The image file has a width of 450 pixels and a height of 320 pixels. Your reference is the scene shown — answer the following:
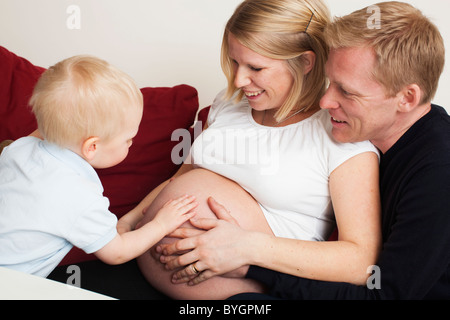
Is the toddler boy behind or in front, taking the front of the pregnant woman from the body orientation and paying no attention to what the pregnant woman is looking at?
in front

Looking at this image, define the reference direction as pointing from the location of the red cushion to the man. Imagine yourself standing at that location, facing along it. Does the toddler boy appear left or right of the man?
right

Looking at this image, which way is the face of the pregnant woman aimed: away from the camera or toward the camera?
toward the camera

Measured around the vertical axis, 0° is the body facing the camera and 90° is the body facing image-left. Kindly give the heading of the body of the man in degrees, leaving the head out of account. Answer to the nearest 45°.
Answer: approximately 90°

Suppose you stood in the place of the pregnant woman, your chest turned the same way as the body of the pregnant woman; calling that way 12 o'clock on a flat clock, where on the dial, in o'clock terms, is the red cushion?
The red cushion is roughly at 3 o'clock from the pregnant woman.

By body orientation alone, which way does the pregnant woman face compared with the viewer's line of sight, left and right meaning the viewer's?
facing the viewer and to the left of the viewer

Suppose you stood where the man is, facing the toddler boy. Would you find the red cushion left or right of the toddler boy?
right

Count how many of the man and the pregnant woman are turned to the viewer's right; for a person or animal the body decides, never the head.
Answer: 0

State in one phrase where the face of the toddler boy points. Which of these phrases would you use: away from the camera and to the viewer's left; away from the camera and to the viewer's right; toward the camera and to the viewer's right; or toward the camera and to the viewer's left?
away from the camera and to the viewer's right

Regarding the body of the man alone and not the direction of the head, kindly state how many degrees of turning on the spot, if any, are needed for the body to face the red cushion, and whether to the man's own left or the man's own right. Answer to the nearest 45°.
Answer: approximately 45° to the man's own right
